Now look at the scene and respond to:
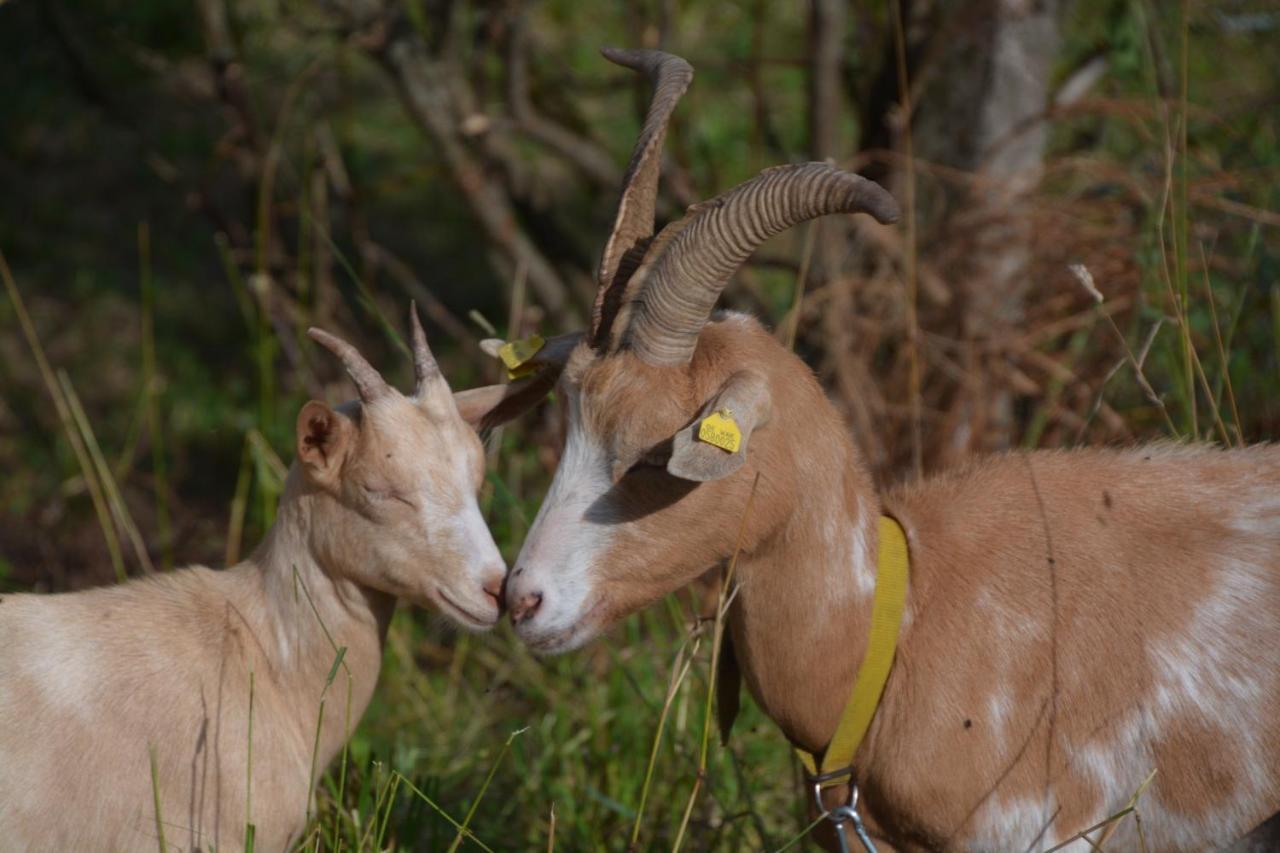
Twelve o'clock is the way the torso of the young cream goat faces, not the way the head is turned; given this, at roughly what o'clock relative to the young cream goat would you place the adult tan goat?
The adult tan goat is roughly at 1 o'clock from the young cream goat.

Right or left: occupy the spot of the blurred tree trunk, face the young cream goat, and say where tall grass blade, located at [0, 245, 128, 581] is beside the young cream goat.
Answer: right

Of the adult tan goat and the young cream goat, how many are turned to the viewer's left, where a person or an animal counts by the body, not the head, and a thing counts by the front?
1

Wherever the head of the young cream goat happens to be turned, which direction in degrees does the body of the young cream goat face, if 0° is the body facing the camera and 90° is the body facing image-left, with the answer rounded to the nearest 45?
approximately 270°

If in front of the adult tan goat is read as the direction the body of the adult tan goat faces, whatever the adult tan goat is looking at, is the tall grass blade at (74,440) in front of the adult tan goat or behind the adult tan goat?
in front

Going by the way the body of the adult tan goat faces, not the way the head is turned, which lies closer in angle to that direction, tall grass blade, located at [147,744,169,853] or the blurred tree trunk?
the tall grass blade

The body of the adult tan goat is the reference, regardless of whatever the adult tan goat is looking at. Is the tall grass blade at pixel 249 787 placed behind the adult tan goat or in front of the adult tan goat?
in front

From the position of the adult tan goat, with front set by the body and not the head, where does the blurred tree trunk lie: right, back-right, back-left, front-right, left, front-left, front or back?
right

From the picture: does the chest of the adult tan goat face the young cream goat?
yes

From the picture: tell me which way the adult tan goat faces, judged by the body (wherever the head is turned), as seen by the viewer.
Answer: to the viewer's left

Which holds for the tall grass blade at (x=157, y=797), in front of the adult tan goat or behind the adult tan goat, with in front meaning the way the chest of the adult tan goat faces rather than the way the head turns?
in front
